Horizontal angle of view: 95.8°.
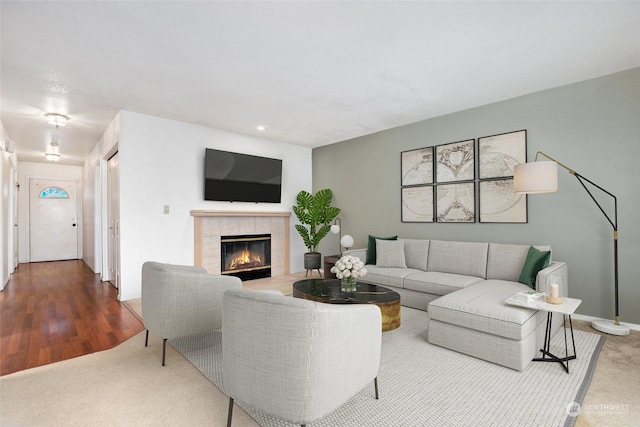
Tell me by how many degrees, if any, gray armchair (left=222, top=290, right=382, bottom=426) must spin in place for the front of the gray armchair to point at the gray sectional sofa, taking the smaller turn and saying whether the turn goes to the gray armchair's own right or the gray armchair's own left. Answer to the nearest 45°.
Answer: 0° — it already faces it

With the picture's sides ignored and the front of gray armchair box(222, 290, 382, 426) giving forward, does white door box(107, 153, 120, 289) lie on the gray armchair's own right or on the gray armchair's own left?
on the gray armchair's own left

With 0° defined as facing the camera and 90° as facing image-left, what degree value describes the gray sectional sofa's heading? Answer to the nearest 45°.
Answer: approximately 45°

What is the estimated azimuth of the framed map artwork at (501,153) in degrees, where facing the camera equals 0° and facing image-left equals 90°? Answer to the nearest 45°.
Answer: approximately 45°

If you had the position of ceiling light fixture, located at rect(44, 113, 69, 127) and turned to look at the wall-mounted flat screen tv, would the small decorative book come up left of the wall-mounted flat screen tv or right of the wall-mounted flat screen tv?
right

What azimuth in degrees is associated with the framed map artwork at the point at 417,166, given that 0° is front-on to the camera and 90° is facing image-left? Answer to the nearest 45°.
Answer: approximately 45°

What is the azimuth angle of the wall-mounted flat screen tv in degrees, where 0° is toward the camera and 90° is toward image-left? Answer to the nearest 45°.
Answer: approximately 315°

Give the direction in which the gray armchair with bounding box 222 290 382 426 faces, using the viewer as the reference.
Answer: facing away from the viewer and to the right of the viewer
